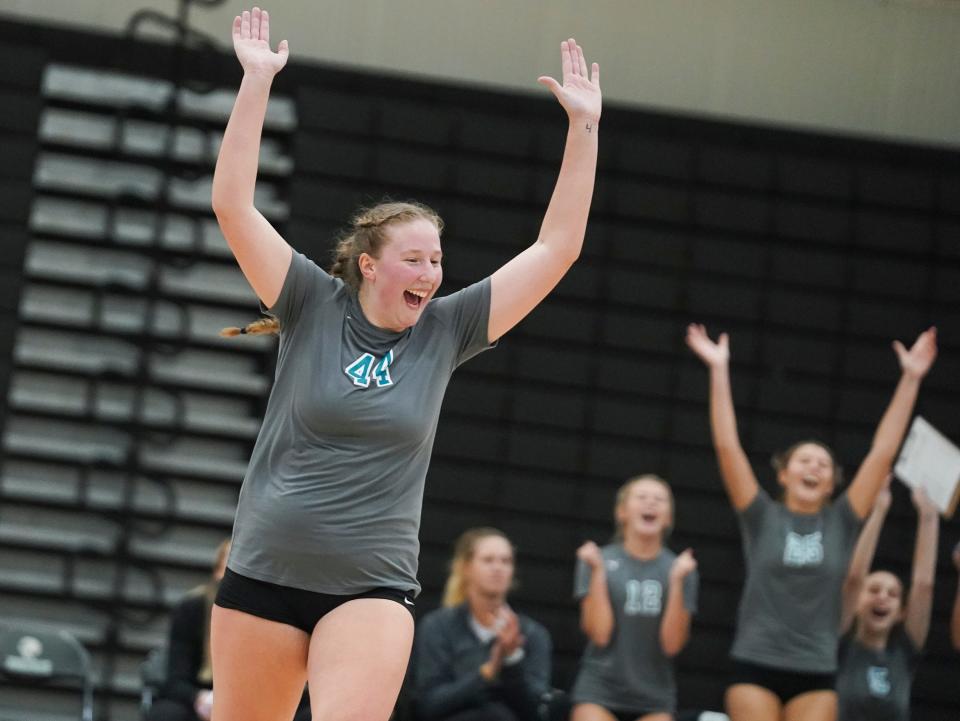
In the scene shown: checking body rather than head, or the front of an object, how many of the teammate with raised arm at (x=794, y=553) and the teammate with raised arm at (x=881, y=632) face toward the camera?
2

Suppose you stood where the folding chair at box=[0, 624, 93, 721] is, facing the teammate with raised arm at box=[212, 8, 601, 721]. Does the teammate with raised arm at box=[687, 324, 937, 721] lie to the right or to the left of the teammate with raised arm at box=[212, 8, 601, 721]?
left

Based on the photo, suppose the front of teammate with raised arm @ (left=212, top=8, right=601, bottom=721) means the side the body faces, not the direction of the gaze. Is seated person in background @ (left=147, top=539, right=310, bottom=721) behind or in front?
behind

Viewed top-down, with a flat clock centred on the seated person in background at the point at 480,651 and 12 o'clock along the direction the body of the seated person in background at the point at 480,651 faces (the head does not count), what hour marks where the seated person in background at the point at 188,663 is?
the seated person in background at the point at 188,663 is roughly at 4 o'clock from the seated person in background at the point at 480,651.

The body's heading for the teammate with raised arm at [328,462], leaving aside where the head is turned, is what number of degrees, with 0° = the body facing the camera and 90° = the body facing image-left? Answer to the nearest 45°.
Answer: approximately 315°

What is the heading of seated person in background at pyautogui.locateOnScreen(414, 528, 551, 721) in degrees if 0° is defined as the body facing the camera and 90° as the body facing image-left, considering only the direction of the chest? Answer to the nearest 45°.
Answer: approximately 315°

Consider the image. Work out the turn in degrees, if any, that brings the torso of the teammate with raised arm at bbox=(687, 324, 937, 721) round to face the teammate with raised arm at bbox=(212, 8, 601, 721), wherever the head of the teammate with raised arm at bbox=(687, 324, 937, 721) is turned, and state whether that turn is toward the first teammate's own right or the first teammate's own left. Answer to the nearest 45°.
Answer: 0° — they already face them

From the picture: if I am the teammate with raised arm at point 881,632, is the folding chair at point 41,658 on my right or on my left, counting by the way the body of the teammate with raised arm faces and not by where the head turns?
on my right
